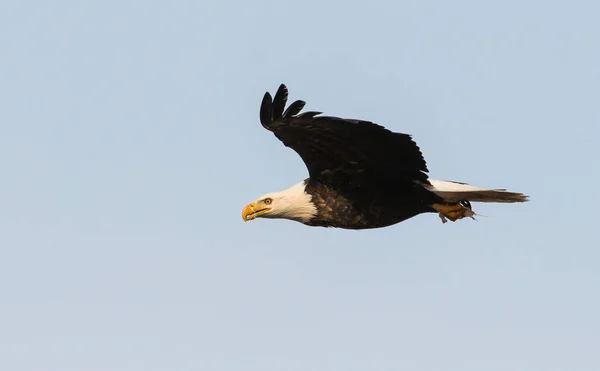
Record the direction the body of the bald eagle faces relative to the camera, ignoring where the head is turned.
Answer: to the viewer's left
